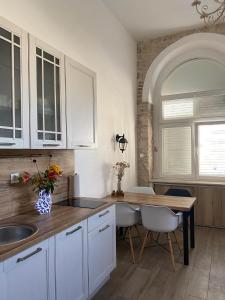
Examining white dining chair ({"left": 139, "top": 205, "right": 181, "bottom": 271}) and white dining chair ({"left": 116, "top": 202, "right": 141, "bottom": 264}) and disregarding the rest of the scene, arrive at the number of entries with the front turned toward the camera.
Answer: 0

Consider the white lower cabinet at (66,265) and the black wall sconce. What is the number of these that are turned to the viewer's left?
0

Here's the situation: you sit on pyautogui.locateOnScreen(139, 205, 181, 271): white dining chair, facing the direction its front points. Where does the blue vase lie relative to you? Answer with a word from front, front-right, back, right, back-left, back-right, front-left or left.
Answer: back

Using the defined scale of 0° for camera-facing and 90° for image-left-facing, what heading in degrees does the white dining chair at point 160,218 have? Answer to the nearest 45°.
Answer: approximately 225°

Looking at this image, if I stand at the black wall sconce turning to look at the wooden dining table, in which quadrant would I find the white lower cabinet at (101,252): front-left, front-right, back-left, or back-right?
front-right

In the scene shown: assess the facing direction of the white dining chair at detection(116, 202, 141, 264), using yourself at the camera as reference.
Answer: facing away from the viewer and to the right of the viewer

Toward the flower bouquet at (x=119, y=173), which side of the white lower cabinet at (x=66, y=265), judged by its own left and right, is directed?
left

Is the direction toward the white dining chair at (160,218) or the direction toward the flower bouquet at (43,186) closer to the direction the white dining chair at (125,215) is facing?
the white dining chair

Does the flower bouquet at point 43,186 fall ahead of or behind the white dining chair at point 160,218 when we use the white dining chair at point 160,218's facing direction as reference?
behind

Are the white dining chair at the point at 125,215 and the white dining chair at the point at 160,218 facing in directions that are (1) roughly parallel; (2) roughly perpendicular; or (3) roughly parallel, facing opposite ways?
roughly parallel

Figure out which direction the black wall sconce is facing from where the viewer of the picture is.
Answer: facing the viewer and to the right of the viewer

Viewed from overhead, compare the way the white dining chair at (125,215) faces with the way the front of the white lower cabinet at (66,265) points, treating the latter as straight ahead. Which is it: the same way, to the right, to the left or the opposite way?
to the left

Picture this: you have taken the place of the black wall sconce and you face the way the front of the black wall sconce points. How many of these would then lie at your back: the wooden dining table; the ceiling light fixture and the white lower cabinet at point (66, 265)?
0

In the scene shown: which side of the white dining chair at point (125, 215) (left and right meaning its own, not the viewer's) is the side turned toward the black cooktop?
back
